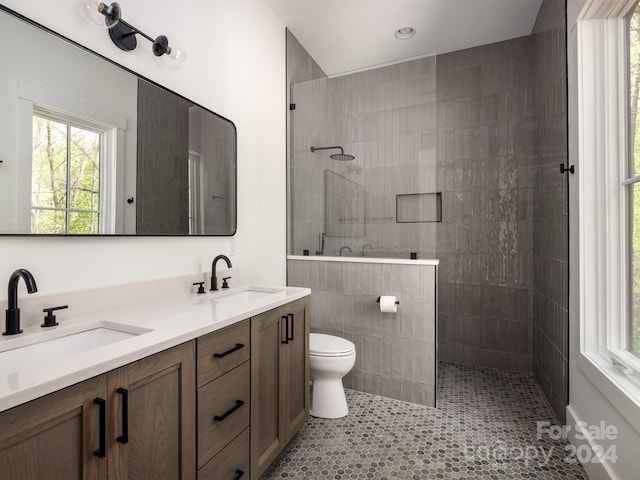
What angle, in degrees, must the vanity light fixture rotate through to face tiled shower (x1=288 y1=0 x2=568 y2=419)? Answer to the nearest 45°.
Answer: approximately 45° to its left

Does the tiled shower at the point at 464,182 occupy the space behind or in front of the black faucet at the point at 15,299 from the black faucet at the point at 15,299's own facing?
in front

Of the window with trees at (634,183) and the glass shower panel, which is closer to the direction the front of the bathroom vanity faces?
the window with trees

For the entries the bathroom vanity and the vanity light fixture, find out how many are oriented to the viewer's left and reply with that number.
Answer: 0

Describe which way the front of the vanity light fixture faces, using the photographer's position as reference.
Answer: facing the viewer and to the right of the viewer

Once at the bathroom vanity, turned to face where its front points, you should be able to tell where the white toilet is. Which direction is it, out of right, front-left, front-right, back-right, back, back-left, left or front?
left

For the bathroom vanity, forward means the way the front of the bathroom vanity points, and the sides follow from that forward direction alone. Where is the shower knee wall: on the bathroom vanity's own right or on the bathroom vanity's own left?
on the bathroom vanity's own left

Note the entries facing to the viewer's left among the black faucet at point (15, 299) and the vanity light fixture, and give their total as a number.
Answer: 0

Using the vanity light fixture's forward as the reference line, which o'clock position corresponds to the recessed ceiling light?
The recessed ceiling light is roughly at 10 o'clock from the vanity light fixture.

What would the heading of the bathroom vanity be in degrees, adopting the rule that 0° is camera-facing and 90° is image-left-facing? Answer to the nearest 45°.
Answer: approximately 315°
